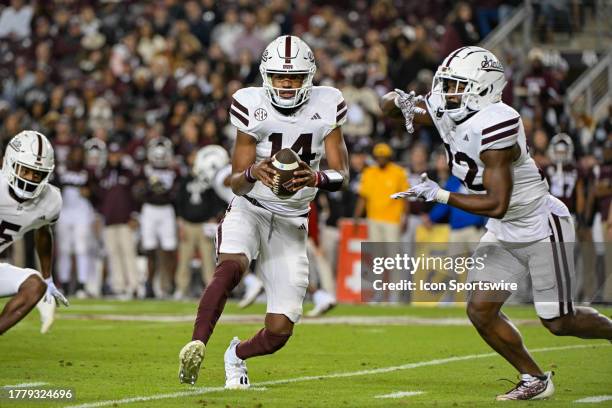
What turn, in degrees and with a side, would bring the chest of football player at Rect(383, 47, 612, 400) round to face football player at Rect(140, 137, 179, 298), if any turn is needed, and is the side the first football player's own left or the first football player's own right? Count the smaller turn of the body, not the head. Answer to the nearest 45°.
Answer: approximately 90° to the first football player's own right

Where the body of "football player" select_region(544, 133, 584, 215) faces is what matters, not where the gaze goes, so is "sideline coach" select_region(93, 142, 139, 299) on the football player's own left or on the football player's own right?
on the football player's own right

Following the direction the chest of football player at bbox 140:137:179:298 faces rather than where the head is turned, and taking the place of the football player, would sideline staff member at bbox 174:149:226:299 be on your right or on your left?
on your left

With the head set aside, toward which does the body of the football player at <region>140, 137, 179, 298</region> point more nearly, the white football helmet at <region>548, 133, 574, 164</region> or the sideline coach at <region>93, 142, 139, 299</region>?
the white football helmet

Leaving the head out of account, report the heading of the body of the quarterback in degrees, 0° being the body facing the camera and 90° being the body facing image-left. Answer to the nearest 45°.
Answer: approximately 0°

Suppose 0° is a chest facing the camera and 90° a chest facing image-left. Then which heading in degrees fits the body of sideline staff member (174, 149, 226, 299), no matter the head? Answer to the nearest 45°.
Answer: approximately 0°
